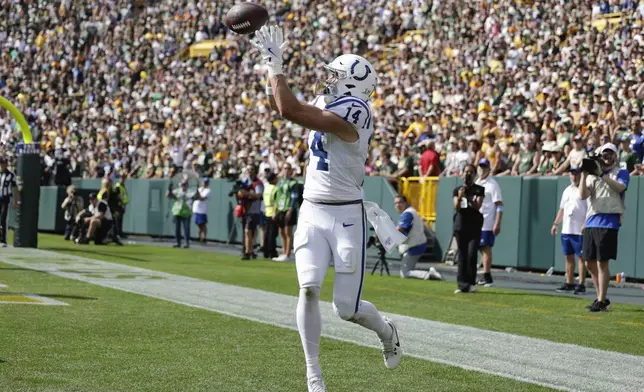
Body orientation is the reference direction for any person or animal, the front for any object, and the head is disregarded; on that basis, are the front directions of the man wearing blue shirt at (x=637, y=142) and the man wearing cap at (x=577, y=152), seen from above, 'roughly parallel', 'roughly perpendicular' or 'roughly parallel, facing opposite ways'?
roughly parallel

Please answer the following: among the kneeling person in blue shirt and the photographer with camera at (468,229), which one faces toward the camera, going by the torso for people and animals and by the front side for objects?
the photographer with camera

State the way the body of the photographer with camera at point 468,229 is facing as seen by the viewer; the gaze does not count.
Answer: toward the camera

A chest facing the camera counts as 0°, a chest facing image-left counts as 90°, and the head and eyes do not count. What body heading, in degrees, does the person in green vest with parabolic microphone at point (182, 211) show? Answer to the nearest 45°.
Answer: approximately 0°

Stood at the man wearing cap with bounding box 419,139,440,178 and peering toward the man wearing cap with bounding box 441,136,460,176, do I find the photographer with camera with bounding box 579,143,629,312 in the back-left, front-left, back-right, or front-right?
front-right

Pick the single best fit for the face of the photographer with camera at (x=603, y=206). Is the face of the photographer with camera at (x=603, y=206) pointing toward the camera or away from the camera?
toward the camera

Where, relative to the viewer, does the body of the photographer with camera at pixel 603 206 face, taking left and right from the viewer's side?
facing the viewer and to the left of the viewer

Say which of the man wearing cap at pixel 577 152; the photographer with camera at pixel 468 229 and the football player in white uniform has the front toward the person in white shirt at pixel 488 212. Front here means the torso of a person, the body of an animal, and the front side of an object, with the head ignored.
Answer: the man wearing cap

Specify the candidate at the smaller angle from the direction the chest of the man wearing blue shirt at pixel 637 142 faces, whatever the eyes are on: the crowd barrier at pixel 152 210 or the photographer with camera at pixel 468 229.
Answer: the photographer with camera

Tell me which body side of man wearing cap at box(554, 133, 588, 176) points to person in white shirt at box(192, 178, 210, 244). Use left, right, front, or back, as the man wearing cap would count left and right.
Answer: right

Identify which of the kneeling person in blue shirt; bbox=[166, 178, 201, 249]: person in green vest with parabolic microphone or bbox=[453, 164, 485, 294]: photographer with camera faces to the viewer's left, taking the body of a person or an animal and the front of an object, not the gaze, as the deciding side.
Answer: the kneeling person in blue shirt

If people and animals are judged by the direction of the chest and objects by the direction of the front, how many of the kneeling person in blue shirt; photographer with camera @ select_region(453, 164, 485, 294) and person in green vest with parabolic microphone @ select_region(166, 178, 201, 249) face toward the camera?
2

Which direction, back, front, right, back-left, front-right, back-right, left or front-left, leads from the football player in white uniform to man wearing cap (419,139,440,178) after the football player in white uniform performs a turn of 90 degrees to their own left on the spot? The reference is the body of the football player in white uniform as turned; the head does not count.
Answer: back-left

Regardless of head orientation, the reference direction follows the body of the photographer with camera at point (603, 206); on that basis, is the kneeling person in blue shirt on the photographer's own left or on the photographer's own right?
on the photographer's own right

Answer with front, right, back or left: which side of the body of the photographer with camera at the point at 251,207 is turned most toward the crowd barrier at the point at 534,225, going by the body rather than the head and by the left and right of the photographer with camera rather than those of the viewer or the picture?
left
